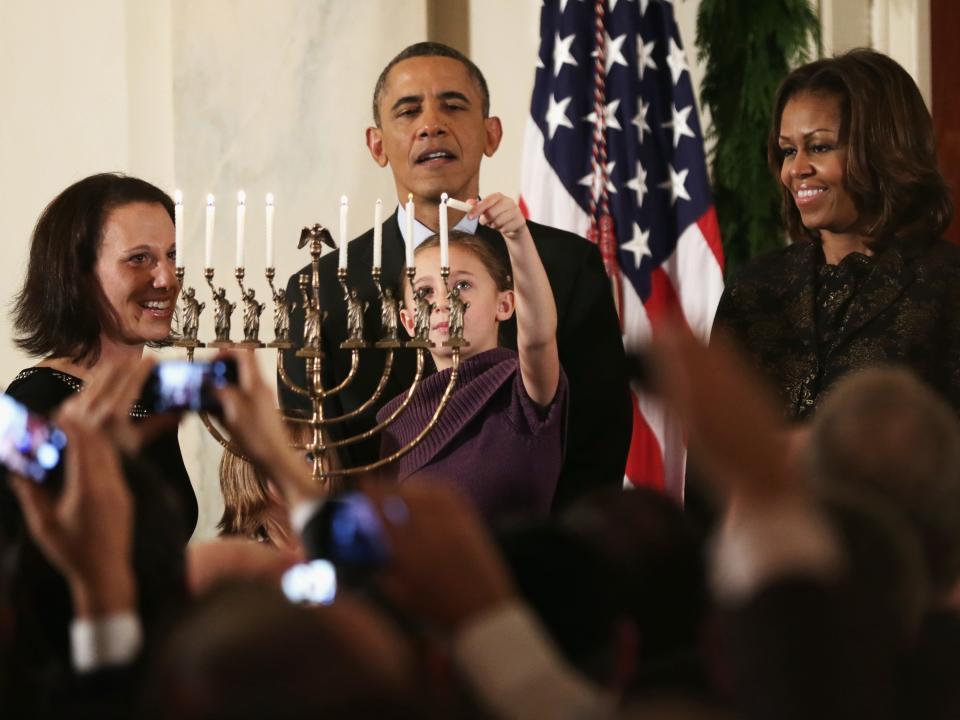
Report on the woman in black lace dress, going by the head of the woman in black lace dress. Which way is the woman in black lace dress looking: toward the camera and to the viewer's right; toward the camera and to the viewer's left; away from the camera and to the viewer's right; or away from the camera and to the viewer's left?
toward the camera and to the viewer's left

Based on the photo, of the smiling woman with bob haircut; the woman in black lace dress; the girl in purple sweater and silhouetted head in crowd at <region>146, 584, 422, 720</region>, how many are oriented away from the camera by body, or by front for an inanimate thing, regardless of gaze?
1

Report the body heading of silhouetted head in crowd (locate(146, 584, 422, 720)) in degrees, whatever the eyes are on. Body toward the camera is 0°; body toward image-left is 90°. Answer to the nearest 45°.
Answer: approximately 180°

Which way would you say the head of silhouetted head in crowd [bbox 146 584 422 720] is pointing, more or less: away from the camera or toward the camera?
away from the camera

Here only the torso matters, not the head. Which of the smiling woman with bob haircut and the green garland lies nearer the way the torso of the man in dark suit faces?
the smiling woman with bob haircut

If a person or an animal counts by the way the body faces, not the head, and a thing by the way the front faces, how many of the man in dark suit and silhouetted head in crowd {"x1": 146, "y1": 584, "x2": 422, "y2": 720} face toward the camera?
1

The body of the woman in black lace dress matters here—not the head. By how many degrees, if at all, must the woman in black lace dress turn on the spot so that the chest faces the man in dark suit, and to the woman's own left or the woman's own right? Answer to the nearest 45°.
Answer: approximately 45° to the woman's own right

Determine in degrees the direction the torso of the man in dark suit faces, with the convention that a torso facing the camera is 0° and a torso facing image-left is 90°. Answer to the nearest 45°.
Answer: approximately 0°

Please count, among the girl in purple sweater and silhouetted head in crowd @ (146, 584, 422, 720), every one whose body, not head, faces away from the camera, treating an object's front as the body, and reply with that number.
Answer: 1

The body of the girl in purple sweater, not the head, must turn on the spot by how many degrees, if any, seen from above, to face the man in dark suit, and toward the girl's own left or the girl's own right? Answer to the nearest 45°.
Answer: approximately 135° to the girl's own right
